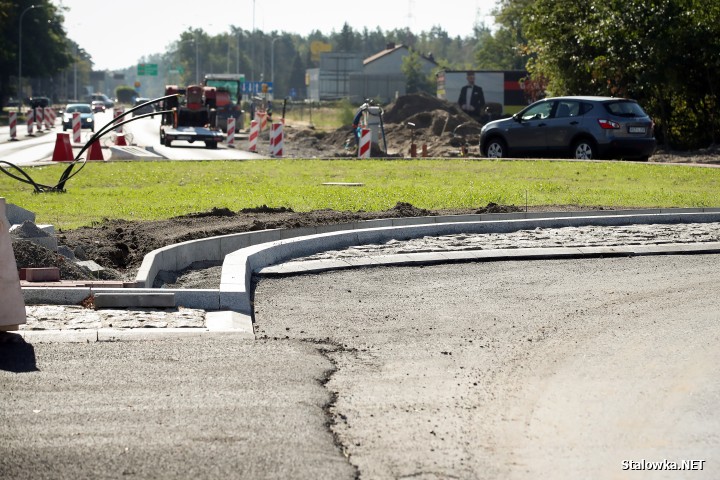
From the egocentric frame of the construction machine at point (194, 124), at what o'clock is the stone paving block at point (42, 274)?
The stone paving block is roughly at 6 o'clock from the construction machine.

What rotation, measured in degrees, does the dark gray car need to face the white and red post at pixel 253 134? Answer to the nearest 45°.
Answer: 0° — it already faces it

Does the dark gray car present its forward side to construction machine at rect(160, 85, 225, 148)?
yes

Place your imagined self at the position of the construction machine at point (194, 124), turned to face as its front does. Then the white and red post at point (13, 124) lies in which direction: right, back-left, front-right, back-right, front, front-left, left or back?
left

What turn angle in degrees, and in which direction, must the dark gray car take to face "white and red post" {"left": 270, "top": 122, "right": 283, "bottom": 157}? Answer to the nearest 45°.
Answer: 0° — it already faces it

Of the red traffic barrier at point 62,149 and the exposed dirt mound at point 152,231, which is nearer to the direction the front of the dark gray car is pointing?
the red traffic barrier

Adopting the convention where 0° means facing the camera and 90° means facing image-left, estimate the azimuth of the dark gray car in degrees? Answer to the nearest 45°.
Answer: approximately 135°

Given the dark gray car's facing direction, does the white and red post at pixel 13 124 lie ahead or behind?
ahead

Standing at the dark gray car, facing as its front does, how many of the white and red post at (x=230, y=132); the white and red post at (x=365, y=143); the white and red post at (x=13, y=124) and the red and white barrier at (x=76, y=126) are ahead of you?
4
